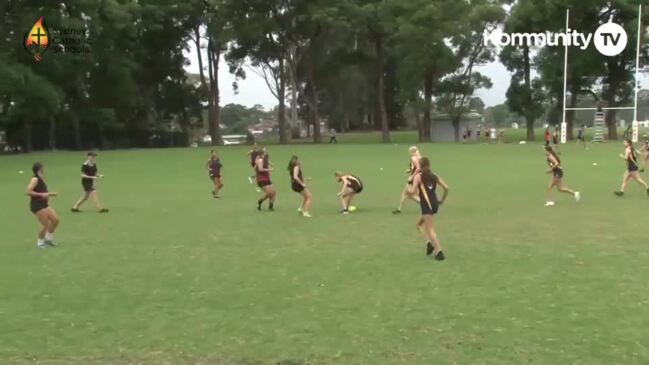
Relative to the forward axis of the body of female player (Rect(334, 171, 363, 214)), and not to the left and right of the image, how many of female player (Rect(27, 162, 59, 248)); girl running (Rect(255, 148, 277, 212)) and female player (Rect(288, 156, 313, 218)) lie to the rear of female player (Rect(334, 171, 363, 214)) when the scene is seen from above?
0

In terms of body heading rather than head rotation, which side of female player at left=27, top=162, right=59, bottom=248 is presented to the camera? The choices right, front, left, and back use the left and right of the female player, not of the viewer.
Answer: right

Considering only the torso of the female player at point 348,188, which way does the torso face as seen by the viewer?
to the viewer's left

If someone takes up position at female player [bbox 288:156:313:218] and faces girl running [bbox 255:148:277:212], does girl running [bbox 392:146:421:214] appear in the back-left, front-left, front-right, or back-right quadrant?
back-right

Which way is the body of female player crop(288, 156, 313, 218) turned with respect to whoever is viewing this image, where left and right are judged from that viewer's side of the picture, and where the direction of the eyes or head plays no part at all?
facing to the right of the viewer

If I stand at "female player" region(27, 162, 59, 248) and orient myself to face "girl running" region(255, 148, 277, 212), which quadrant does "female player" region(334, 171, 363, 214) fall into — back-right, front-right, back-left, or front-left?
front-right

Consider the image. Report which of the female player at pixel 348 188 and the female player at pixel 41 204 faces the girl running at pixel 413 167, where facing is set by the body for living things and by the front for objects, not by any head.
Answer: the female player at pixel 41 204

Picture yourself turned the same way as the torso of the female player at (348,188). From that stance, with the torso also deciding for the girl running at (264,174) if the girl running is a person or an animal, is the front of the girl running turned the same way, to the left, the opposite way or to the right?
the opposite way

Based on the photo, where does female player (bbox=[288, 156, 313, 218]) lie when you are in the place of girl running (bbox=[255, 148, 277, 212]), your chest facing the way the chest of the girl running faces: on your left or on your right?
on your right

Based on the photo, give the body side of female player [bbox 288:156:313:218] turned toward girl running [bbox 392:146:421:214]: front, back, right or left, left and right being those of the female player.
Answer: front

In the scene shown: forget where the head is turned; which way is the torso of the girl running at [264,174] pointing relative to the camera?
to the viewer's right

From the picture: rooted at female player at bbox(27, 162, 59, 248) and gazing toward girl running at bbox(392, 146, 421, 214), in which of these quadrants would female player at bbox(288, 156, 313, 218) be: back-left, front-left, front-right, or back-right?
front-left
